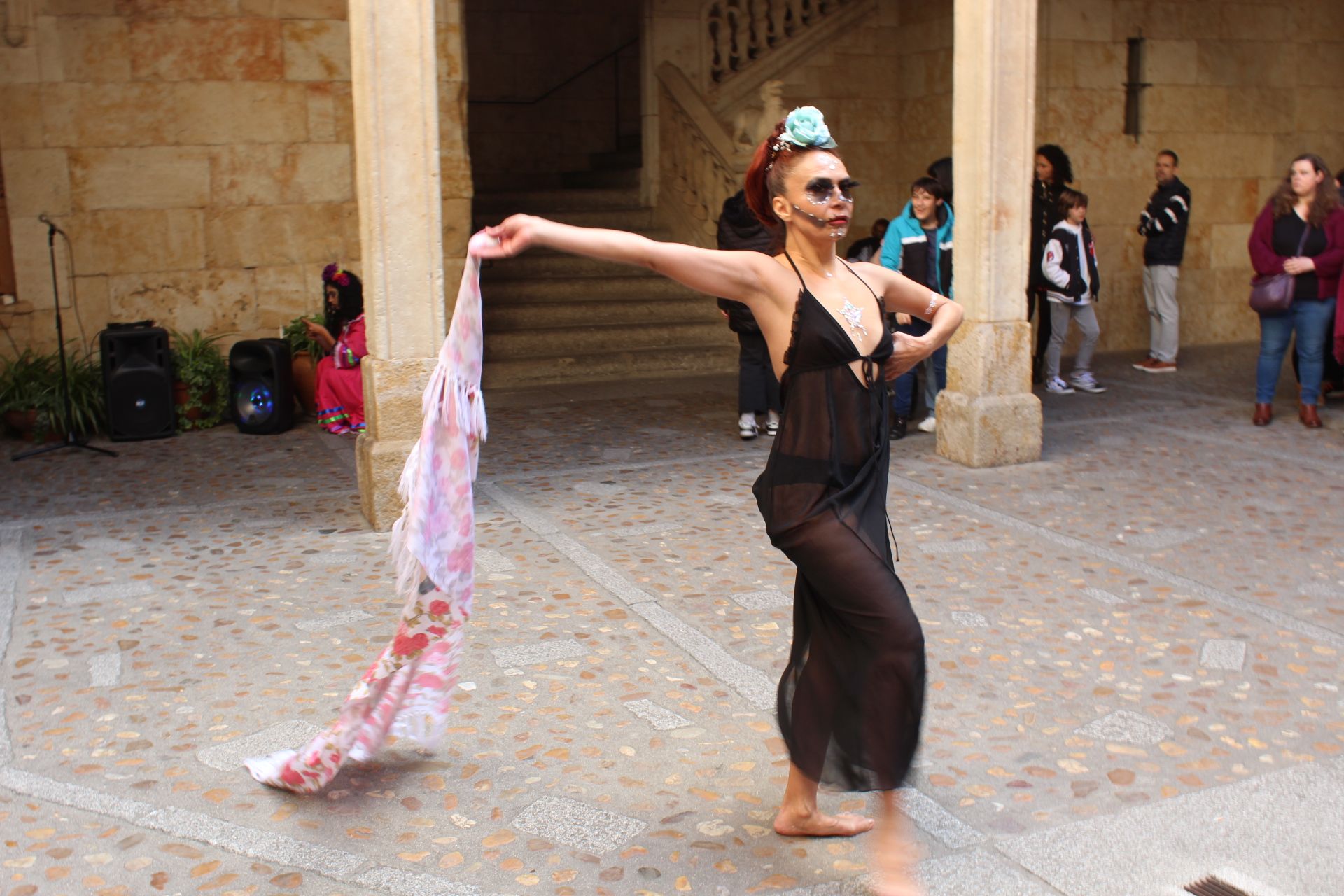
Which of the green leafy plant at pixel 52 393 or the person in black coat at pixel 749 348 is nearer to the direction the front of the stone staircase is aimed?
the person in black coat

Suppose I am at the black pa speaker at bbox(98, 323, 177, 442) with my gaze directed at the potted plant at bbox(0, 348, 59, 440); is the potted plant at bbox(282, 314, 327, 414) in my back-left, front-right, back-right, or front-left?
back-right

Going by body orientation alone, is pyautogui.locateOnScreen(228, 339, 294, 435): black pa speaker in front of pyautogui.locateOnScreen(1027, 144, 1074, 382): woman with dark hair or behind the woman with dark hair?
in front

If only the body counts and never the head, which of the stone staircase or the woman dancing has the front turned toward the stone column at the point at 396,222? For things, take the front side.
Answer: the stone staircase

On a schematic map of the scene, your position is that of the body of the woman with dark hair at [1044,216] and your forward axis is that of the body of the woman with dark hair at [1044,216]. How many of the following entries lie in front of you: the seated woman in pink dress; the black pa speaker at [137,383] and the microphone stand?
3

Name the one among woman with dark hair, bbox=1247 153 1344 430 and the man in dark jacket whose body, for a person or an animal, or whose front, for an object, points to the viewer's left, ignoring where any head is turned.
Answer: the man in dark jacket

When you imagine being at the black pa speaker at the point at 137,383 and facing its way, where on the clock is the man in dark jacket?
The man in dark jacket is roughly at 9 o'clock from the black pa speaker.

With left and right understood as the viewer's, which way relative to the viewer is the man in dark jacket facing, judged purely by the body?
facing to the left of the viewer

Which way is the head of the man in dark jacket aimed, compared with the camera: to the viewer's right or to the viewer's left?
to the viewer's left

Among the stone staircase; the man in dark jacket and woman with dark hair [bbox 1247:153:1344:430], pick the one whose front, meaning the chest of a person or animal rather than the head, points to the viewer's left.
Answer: the man in dark jacket

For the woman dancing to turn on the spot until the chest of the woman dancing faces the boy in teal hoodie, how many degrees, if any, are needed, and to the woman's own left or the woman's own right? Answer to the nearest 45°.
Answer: approximately 135° to the woman's own left

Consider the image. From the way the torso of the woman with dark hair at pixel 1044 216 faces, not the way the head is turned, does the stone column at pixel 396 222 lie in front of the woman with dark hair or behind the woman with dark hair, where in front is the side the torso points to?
in front
